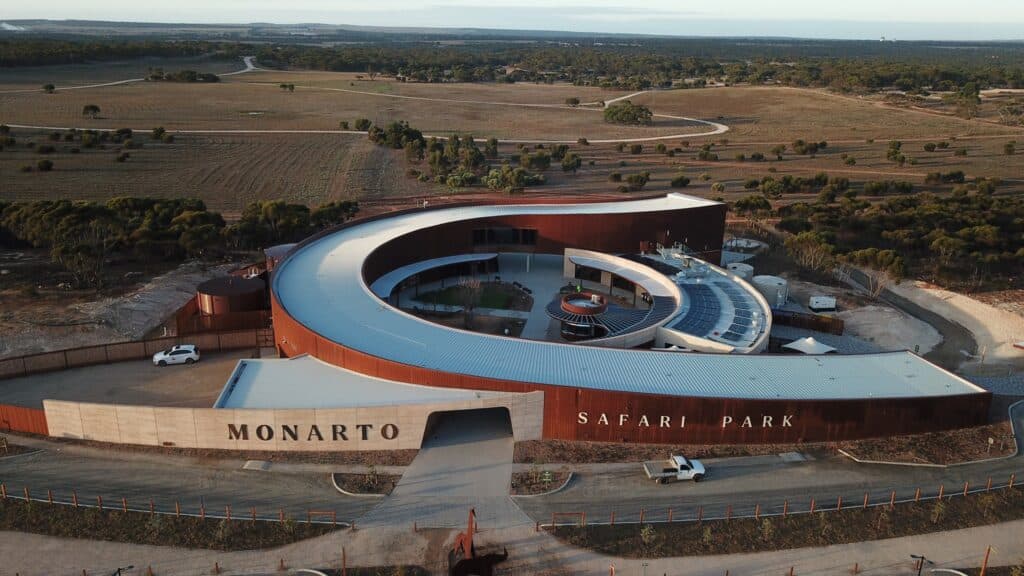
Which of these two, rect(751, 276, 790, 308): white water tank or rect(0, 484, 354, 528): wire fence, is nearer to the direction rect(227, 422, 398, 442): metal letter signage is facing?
the wire fence

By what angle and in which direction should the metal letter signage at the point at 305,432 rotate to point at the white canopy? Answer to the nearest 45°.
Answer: approximately 90° to its left

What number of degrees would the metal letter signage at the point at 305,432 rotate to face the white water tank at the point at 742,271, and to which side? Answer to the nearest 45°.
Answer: approximately 135° to its left

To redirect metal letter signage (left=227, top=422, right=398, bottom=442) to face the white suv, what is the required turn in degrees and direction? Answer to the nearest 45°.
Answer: approximately 135° to its right

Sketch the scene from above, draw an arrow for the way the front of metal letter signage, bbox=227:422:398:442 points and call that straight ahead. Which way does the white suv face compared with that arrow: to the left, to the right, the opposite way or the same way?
to the right

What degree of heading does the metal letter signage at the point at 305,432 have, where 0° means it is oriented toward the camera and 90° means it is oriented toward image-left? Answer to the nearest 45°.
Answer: approximately 0°

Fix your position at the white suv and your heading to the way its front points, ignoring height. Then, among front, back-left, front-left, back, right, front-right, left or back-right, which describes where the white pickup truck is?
back-left

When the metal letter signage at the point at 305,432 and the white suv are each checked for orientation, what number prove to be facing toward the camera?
1

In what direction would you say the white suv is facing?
to the viewer's left
